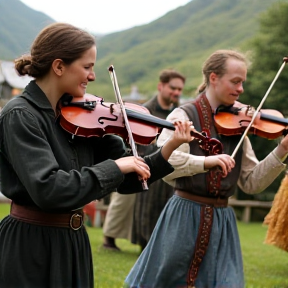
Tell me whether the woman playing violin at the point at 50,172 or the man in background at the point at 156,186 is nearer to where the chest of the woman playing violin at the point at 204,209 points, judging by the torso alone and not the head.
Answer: the woman playing violin

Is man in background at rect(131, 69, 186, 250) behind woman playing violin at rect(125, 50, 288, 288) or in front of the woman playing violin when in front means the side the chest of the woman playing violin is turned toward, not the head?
behind

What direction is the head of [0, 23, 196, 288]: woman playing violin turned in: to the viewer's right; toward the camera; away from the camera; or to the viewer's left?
to the viewer's right

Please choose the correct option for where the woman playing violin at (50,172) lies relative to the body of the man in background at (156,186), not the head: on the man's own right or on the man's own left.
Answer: on the man's own right

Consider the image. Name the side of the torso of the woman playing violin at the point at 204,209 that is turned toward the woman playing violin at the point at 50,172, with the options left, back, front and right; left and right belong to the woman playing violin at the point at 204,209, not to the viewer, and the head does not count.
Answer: right

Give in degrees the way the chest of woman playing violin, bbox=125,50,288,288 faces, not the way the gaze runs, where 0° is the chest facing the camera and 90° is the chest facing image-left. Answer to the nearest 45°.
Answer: approximately 315°

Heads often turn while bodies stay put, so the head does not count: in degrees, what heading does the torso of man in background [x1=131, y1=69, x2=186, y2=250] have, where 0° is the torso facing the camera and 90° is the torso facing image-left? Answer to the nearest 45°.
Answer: approximately 315°
